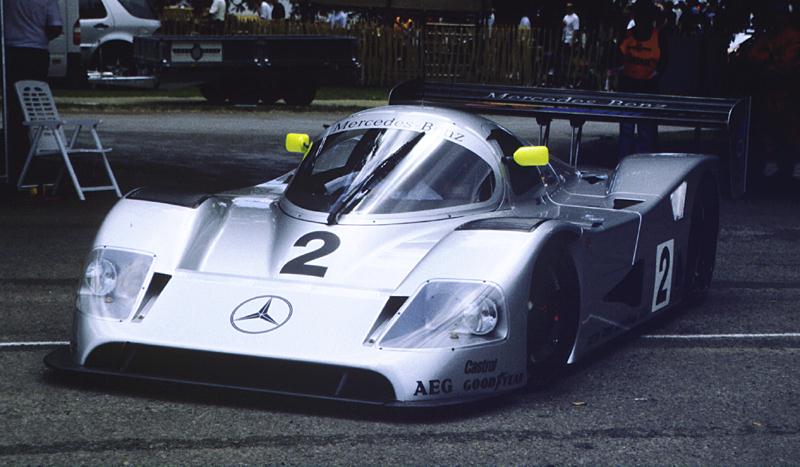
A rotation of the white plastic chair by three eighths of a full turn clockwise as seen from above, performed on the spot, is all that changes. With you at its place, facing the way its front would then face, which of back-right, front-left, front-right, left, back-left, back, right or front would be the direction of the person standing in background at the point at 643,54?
back

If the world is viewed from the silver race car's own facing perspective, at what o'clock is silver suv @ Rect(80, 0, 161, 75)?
The silver suv is roughly at 4 o'clock from the silver race car.

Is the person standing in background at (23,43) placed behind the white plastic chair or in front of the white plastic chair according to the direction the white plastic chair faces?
behind

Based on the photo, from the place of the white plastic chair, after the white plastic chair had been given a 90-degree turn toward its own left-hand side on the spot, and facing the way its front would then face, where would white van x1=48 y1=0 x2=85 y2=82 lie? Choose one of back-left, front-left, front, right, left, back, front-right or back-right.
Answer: front-left

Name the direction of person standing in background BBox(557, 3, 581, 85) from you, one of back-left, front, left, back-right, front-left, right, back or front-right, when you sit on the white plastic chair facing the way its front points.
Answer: left
